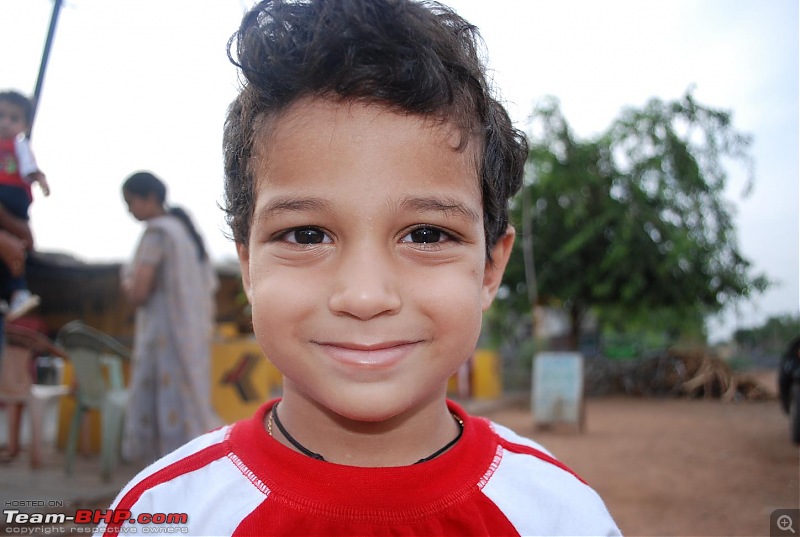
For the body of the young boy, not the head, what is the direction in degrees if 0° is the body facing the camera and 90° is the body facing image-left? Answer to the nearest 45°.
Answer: approximately 0°

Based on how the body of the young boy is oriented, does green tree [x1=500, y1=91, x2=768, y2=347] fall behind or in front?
behind

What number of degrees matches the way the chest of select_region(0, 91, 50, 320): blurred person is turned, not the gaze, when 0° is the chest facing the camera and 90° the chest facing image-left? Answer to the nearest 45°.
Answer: approximately 0°

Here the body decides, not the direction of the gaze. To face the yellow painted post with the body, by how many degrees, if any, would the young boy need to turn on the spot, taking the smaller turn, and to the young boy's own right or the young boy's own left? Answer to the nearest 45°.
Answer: approximately 180°

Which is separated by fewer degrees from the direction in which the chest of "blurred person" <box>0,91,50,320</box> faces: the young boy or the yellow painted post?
the young boy

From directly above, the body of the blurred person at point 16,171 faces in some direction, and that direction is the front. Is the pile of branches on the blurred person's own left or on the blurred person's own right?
on the blurred person's own left

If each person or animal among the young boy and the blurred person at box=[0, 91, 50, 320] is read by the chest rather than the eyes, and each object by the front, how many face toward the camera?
2

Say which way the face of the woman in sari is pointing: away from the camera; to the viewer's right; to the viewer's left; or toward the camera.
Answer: to the viewer's left

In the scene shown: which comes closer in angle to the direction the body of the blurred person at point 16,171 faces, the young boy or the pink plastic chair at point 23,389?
the young boy
